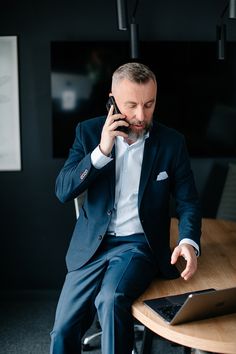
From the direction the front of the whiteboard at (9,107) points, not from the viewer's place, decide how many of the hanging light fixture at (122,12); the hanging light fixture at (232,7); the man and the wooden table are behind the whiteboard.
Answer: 0

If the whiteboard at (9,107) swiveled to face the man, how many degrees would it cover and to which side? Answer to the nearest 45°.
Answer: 0° — it already faces them

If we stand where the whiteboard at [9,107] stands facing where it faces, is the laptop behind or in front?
in front

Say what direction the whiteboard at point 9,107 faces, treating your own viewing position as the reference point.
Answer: facing the viewer

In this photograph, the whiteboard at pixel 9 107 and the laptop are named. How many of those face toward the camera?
1

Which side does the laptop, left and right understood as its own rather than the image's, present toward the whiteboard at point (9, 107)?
front

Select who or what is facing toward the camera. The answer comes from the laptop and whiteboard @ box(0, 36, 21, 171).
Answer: the whiteboard

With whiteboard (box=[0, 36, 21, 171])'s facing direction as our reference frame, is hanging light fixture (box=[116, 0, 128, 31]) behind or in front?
in front

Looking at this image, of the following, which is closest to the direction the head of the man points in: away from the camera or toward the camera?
toward the camera
